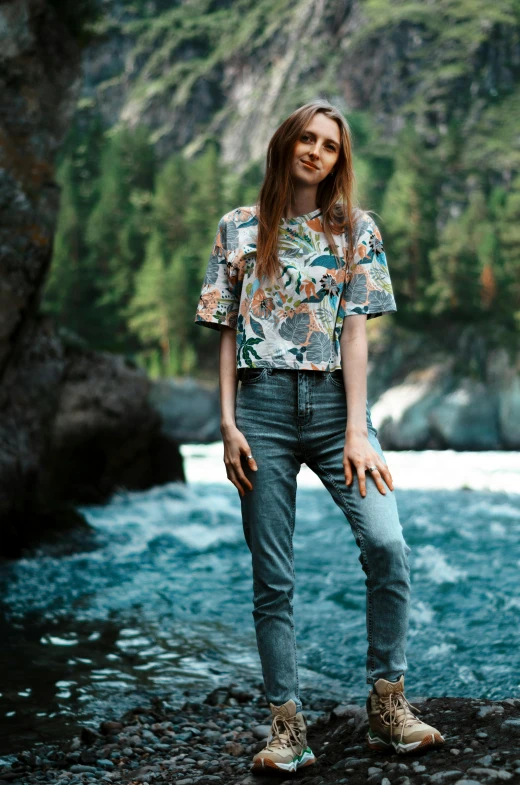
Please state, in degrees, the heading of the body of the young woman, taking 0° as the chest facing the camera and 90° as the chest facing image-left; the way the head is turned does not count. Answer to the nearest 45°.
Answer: approximately 0°
